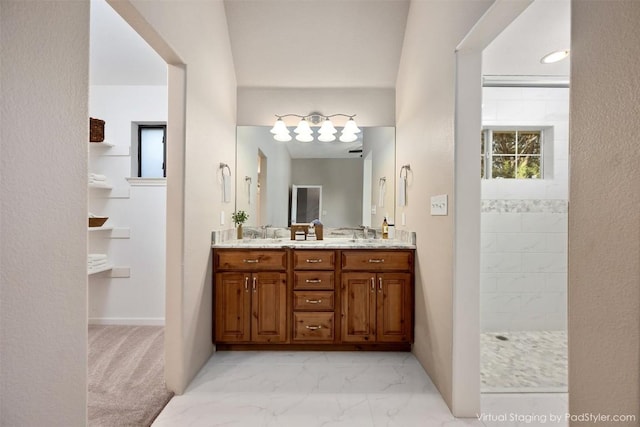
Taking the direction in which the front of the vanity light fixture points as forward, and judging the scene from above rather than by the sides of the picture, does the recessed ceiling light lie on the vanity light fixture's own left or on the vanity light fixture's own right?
on the vanity light fixture's own left

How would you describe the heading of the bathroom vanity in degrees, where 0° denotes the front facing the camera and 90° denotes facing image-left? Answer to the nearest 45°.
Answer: approximately 0°

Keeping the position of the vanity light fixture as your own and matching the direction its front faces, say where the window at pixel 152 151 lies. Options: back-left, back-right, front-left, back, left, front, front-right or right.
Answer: right

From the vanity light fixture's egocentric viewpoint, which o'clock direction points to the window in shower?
The window in shower is roughly at 9 o'clock from the vanity light fixture.

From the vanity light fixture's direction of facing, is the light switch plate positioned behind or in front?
in front

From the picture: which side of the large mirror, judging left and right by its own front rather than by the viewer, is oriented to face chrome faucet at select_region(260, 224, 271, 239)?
right
